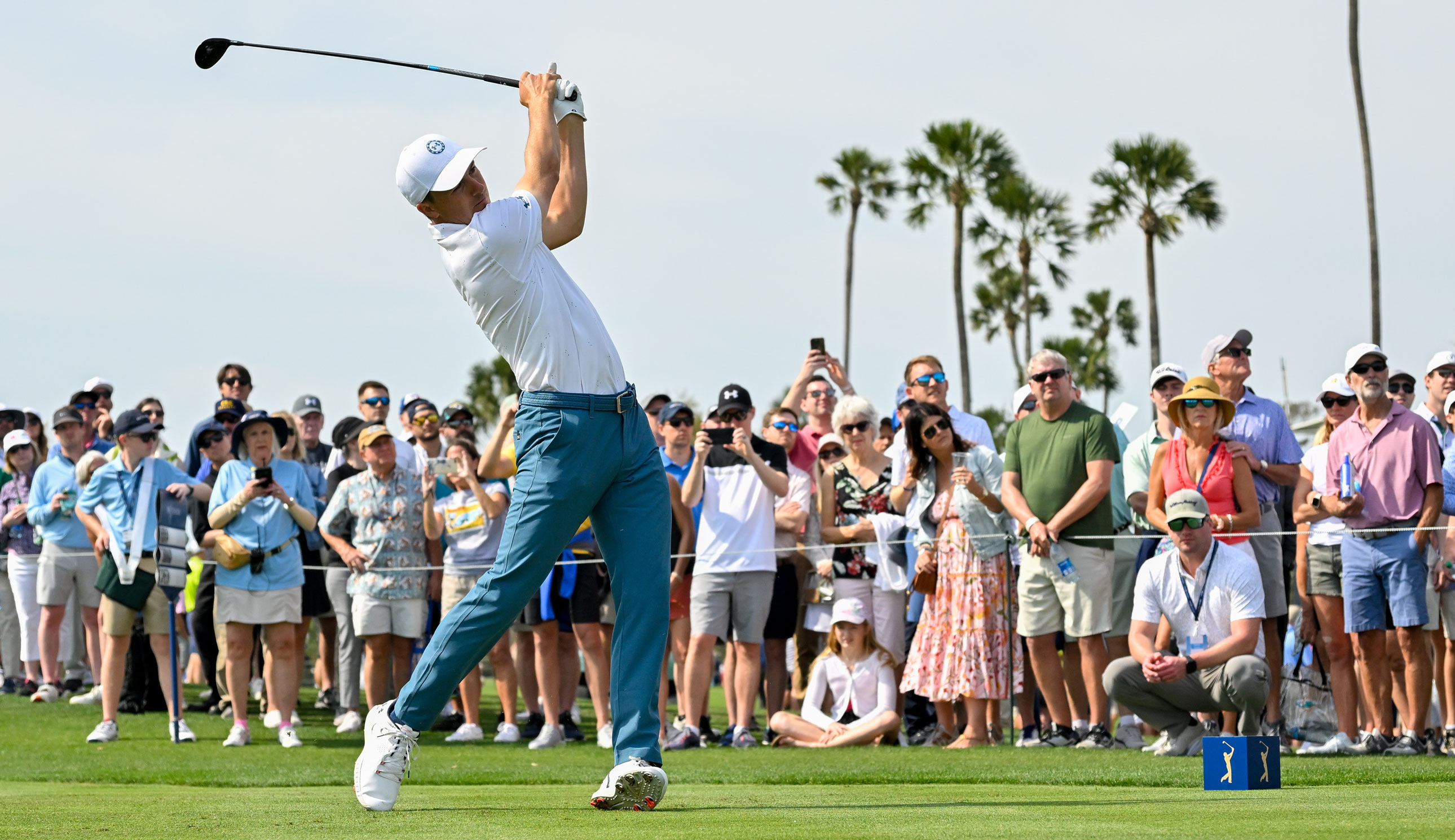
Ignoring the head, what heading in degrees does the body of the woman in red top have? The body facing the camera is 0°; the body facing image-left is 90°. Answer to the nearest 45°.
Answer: approximately 0°

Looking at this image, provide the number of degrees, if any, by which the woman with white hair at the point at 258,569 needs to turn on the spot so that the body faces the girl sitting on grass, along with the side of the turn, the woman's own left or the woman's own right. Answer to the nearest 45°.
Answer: approximately 90° to the woman's own left

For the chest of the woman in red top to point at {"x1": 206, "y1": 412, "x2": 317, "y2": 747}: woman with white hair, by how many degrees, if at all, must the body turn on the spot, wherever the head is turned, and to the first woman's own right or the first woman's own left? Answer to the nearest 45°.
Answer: approximately 90° to the first woman's own right

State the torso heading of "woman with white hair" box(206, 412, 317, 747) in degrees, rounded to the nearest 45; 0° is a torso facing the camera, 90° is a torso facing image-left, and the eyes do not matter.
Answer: approximately 0°
